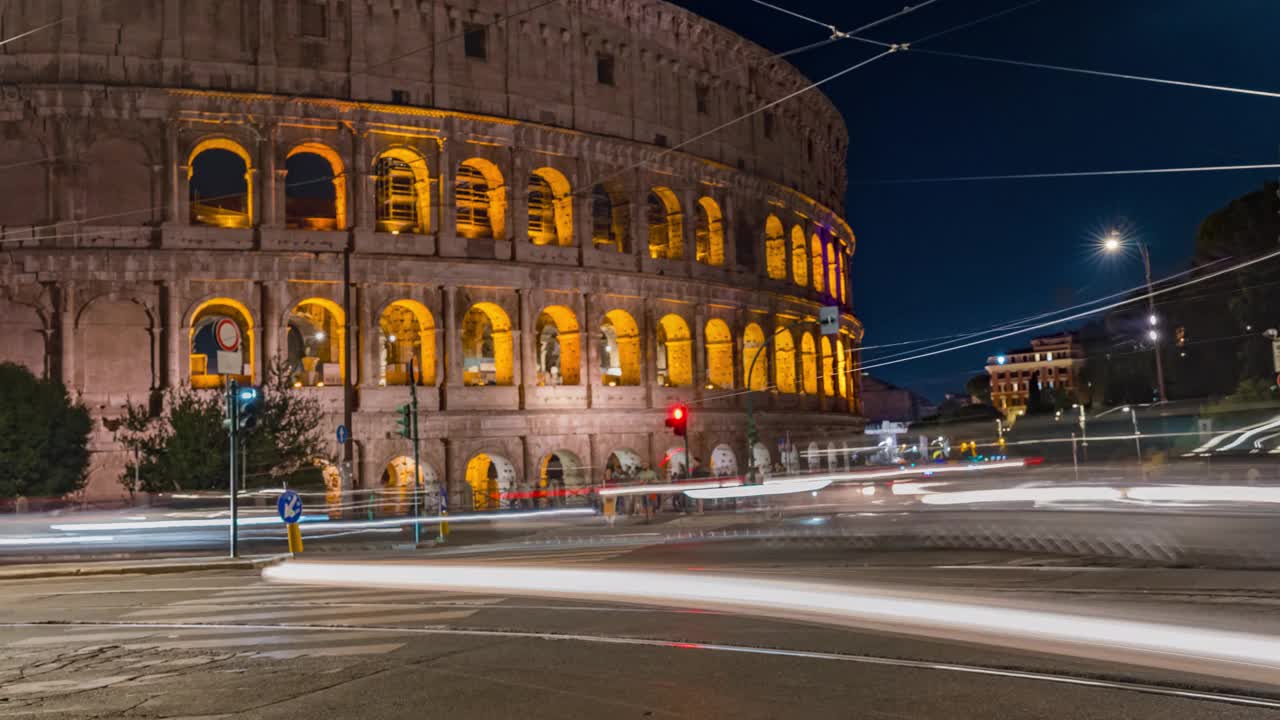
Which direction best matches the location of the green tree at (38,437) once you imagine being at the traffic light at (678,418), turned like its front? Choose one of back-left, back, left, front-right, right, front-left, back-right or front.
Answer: right

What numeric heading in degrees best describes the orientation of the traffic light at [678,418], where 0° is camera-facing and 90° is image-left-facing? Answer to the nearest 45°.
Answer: approximately 0°

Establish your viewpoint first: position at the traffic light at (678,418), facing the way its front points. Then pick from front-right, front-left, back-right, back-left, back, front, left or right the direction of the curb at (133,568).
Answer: front-right

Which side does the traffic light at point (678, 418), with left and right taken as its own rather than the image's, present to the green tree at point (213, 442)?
right

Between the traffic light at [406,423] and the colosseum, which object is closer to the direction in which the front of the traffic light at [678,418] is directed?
the traffic light

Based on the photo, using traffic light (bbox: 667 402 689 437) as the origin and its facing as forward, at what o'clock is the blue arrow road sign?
The blue arrow road sign is roughly at 1 o'clock from the traffic light.

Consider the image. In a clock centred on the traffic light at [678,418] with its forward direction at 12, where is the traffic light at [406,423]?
the traffic light at [406,423] is roughly at 2 o'clock from the traffic light at [678,418].

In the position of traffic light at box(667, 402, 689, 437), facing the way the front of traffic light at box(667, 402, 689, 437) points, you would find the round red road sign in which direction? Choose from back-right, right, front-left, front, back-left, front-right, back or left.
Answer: front-right

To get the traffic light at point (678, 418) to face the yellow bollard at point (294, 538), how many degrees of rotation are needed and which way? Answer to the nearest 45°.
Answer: approximately 45° to its right

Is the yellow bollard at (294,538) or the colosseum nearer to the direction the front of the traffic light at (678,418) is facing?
the yellow bollard
